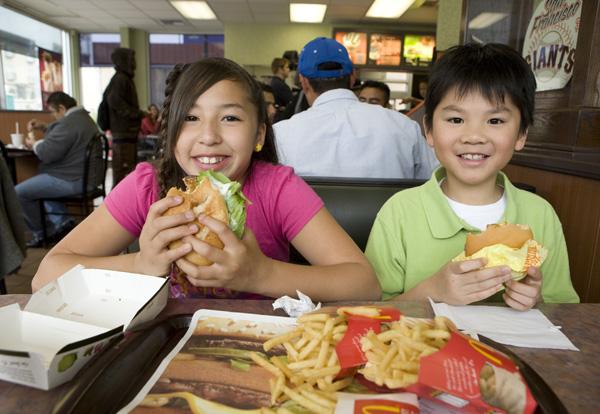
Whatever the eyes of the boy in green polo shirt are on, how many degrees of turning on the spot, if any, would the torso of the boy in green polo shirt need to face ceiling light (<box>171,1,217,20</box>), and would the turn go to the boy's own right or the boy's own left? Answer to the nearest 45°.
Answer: approximately 135° to the boy's own right

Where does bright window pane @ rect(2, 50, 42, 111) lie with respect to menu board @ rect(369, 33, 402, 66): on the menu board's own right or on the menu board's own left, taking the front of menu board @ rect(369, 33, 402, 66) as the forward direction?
on the menu board's own right

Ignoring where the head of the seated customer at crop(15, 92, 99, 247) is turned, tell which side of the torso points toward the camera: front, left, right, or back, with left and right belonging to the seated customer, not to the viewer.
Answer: left

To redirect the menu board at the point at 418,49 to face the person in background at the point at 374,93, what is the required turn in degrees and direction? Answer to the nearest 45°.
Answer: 0° — it already faces them

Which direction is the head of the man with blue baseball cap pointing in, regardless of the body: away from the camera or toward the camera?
away from the camera

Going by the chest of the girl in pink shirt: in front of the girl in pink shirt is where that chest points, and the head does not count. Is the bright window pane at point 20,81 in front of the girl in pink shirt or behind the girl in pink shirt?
behind

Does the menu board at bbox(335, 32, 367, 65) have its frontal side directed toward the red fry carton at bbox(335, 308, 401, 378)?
yes

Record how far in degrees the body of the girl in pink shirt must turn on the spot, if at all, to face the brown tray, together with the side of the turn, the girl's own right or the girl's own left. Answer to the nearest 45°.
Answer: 0° — they already face it

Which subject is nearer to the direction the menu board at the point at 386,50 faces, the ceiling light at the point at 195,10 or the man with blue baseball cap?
the man with blue baseball cap
